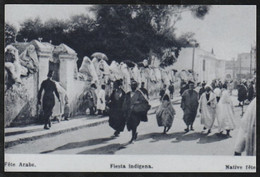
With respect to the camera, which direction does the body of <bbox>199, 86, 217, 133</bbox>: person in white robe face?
toward the camera
